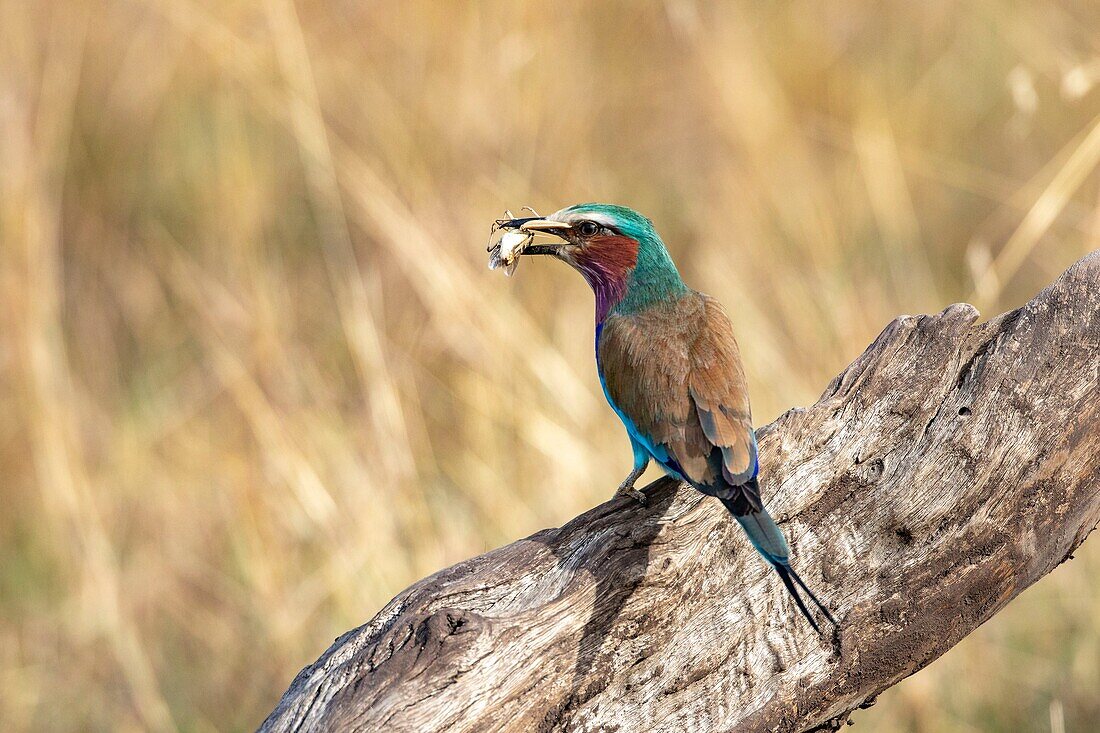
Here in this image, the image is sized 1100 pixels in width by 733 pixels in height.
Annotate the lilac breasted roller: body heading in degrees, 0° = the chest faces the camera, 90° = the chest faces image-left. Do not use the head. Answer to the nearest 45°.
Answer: approximately 135°
